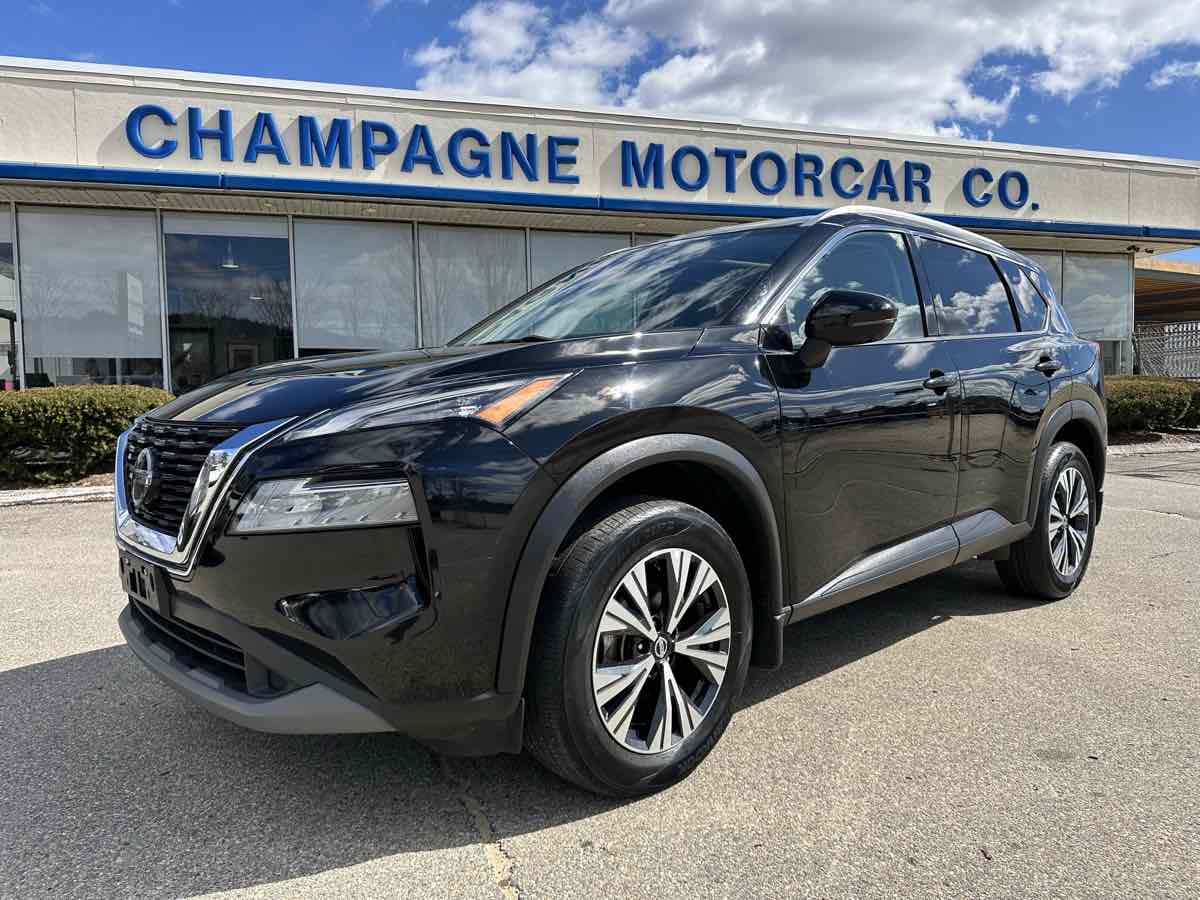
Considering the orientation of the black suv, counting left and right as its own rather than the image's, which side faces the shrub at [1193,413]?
back

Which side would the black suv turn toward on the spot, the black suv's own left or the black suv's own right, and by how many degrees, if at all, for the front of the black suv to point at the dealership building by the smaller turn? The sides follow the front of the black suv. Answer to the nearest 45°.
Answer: approximately 135° to the black suv's own right

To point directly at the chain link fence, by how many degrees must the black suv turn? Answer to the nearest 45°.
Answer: approximately 180°

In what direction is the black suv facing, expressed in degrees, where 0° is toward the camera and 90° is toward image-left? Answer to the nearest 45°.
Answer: approximately 45°

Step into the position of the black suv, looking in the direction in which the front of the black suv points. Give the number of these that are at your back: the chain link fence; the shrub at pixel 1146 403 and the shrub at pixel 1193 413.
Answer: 3

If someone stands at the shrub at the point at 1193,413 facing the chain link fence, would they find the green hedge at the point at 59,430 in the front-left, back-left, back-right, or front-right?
back-left

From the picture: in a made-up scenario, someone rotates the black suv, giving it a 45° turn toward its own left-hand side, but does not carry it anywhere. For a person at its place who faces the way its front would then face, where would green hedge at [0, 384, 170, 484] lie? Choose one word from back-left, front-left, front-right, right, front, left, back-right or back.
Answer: back-right

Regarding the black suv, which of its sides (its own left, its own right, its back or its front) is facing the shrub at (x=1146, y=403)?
back
